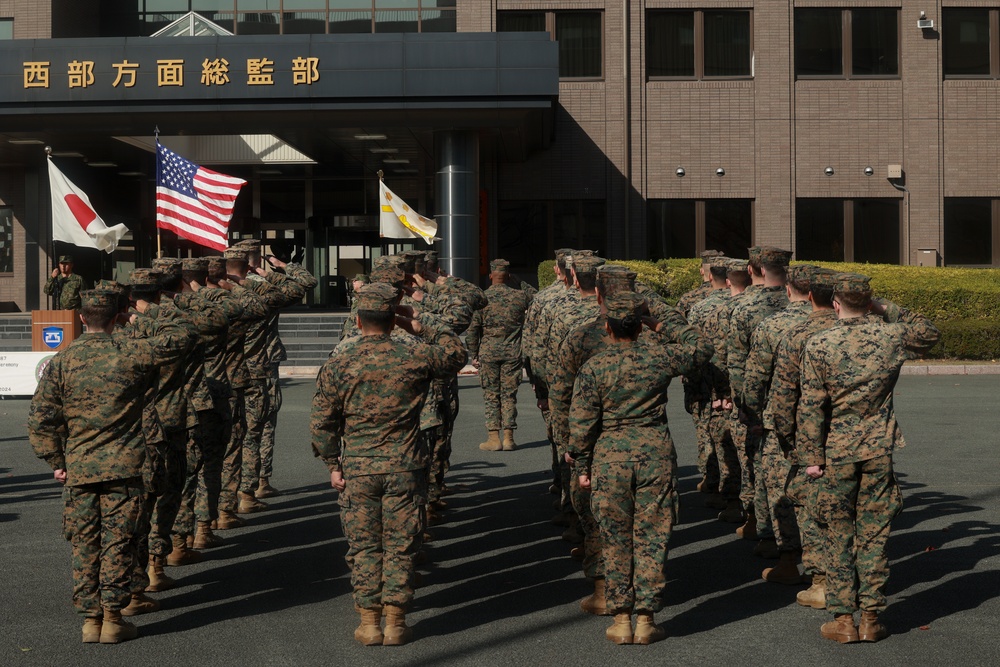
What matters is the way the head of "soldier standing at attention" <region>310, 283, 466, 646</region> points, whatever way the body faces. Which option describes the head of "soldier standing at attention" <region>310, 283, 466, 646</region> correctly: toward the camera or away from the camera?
away from the camera

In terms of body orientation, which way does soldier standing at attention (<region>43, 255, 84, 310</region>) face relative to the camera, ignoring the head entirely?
toward the camera

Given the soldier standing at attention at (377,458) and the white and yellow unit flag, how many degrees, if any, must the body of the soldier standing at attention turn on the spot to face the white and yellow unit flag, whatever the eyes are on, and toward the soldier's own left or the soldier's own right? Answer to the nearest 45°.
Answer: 0° — they already face it

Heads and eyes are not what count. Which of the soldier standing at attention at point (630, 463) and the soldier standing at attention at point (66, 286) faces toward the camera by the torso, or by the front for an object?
the soldier standing at attention at point (66, 286)

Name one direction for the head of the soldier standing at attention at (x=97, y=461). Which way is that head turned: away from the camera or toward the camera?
away from the camera

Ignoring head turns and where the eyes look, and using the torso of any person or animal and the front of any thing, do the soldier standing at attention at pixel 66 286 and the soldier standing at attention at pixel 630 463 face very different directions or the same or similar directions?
very different directions

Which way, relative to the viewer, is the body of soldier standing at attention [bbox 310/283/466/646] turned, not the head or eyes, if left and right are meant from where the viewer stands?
facing away from the viewer

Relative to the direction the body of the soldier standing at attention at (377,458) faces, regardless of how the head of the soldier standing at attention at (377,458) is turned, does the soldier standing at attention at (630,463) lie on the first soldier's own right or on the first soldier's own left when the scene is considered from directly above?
on the first soldier's own right

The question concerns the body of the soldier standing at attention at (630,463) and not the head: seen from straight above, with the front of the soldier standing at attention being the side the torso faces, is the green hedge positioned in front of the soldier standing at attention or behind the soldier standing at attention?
in front

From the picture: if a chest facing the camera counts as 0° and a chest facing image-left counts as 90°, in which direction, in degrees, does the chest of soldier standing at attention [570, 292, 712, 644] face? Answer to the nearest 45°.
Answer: approximately 180°

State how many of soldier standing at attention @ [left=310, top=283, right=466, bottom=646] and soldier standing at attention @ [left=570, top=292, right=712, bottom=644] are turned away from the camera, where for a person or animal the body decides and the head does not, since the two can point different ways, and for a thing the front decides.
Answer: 2

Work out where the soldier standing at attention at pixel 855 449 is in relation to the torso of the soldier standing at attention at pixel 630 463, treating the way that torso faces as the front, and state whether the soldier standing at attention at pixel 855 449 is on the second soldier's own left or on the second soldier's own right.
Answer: on the second soldier's own right

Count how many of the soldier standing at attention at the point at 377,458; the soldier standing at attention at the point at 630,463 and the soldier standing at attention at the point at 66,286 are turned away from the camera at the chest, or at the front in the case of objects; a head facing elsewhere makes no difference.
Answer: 2
